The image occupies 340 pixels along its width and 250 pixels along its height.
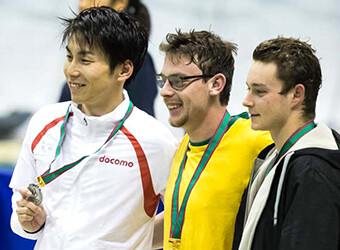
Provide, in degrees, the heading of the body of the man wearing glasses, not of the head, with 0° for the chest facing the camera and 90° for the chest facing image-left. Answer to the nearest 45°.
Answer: approximately 45°

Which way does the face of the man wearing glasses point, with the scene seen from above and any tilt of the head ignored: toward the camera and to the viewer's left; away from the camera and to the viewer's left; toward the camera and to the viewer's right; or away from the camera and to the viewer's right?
toward the camera and to the viewer's left

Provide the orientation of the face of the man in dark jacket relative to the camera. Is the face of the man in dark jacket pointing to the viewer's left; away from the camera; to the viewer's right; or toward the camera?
to the viewer's left

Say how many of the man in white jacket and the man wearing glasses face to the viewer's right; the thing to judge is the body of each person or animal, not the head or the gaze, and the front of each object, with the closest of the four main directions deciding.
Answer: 0

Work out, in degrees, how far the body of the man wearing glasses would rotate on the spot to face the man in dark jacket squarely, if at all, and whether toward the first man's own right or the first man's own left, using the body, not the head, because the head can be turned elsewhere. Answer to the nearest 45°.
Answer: approximately 90° to the first man's own left

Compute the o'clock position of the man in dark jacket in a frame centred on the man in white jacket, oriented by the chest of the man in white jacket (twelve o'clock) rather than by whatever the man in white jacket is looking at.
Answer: The man in dark jacket is roughly at 9 o'clock from the man in white jacket.

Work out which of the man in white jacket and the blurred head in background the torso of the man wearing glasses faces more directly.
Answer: the man in white jacket
